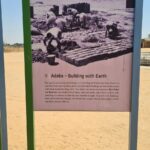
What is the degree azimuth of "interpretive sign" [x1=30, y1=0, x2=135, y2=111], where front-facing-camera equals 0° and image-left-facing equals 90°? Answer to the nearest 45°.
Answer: approximately 0°
